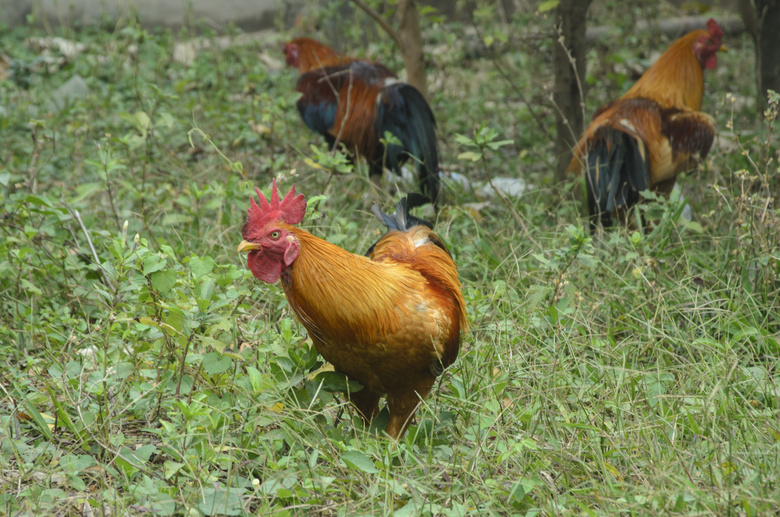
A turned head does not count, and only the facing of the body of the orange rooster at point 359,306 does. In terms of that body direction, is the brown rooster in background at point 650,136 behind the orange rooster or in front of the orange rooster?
behind

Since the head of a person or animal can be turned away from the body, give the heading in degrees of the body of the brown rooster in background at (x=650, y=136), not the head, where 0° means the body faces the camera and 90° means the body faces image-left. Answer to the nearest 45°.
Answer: approximately 225°

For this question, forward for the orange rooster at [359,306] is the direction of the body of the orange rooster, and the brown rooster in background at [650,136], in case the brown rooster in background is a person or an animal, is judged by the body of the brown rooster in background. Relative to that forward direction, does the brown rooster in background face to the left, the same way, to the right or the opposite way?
the opposite way

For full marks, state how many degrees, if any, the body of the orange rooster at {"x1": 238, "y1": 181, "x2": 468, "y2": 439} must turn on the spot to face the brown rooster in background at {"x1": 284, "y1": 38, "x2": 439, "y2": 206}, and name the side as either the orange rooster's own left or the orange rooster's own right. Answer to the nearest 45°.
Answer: approximately 135° to the orange rooster's own right

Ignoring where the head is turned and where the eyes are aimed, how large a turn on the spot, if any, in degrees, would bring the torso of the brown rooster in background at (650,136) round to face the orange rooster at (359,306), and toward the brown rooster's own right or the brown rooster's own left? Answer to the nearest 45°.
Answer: approximately 135° to the brown rooster's own right

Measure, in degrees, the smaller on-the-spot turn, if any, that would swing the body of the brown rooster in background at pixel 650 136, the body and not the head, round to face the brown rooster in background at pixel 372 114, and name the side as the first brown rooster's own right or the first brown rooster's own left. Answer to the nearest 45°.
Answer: approximately 135° to the first brown rooster's own left

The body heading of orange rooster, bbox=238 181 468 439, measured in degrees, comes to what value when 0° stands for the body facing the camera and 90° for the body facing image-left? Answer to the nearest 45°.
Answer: approximately 45°
